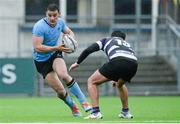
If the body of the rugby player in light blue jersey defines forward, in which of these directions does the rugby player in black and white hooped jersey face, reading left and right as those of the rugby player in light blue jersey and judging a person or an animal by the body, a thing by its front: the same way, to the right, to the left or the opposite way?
the opposite way

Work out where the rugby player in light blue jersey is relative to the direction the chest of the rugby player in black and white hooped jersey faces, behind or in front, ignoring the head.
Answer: in front

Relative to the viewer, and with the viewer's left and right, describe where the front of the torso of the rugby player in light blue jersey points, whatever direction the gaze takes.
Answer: facing the viewer and to the right of the viewer

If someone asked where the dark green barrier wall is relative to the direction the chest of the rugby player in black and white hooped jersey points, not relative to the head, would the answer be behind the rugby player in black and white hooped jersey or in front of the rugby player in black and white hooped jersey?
in front

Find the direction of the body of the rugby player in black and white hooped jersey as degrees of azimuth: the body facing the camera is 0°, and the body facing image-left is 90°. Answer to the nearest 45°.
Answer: approximately 135°

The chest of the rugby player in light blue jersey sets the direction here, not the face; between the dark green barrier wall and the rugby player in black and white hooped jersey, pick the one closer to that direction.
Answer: the rugby player in black and white hooped jersey

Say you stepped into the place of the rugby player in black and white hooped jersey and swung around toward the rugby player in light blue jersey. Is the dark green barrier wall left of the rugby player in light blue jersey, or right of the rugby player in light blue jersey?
right
